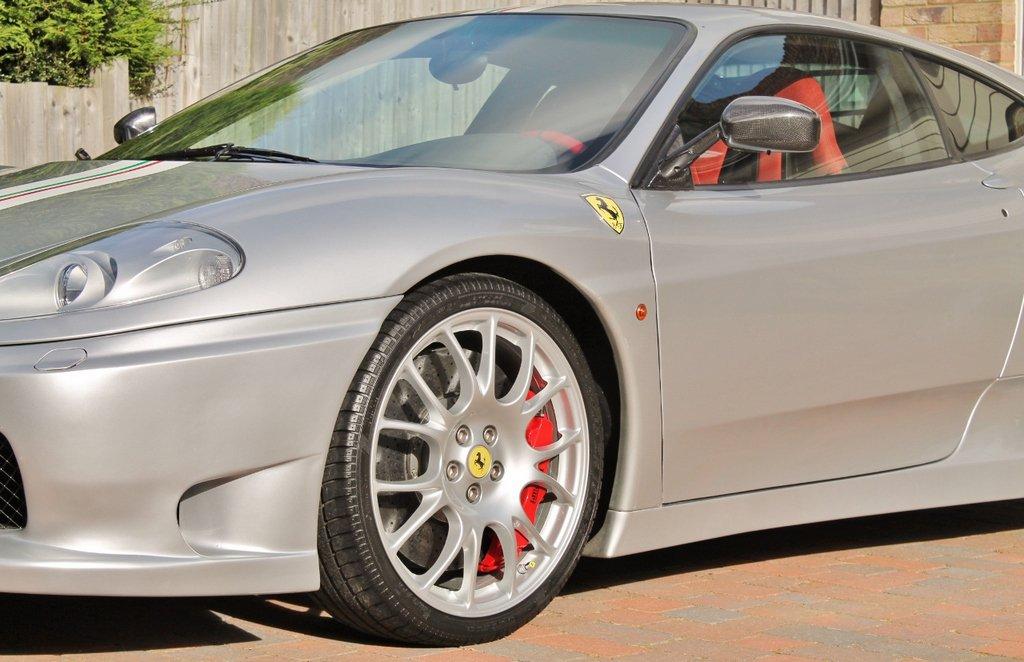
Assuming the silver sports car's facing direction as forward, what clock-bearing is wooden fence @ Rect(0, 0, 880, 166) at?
The wooden fence is roughly at 4 o'clock from the silver sports car.

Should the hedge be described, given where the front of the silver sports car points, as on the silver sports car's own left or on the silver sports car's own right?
on the silver sports car's own right

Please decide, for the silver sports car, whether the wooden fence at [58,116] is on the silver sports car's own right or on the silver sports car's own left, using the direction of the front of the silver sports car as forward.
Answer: on the silver sports car's own right

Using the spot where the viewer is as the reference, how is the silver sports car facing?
facing the viewer and to the left of the viewer
